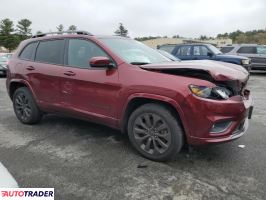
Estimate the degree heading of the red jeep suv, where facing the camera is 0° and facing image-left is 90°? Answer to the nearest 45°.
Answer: approximately 315°
